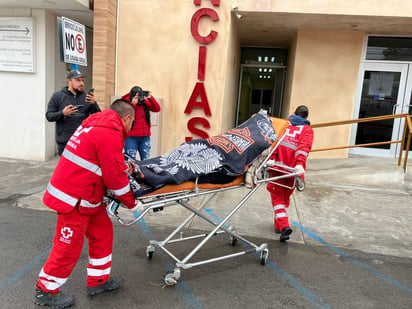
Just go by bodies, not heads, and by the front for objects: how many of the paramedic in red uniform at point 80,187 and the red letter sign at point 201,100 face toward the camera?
1

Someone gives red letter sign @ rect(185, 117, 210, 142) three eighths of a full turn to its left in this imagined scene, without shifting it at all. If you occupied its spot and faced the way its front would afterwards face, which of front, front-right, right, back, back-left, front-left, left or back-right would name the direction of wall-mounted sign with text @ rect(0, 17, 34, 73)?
back-left

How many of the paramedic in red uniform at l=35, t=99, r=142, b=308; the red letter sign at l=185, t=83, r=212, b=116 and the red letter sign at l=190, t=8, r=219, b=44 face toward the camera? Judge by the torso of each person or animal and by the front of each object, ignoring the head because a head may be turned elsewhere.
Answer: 2

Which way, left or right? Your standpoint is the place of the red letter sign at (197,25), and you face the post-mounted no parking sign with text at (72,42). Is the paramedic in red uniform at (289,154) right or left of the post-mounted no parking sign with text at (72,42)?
left

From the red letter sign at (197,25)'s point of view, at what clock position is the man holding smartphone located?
The man holding smartphone is roughly at 1 o'clock from the red letter sign.

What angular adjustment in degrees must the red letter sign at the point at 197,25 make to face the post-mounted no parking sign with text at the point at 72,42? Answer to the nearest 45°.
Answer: approximately 45° to its right
